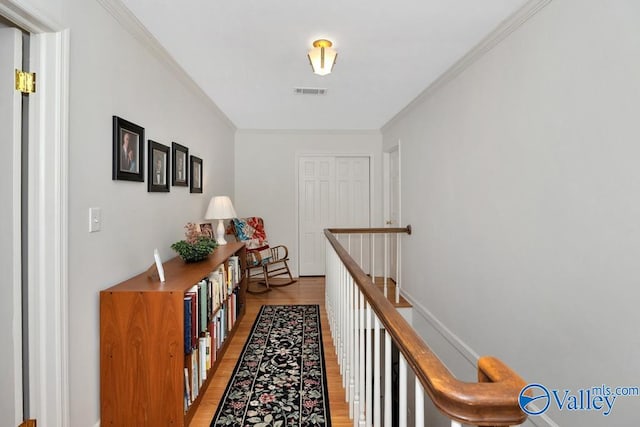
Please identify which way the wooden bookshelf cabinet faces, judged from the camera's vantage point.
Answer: facing to the right of the viewer

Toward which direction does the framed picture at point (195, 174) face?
to the viewer's right

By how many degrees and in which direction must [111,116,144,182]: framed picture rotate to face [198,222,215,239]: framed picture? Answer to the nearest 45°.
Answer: approximately 90° to its left

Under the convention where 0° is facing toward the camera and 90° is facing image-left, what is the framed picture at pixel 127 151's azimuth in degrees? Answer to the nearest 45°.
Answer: approximately 315°

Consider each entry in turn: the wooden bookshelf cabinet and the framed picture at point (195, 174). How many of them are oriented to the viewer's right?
2

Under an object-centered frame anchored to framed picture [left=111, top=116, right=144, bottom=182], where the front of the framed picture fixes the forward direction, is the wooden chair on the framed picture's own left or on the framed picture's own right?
on the framed picture's own left

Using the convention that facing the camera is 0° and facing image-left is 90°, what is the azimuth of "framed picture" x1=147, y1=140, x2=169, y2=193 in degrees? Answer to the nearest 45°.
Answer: approximately 315°

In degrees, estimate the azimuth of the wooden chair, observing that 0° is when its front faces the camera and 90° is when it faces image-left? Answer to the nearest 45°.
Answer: approximately 315°

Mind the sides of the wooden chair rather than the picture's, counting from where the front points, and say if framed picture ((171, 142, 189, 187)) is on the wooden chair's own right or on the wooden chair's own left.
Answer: on the wooden chair's own right

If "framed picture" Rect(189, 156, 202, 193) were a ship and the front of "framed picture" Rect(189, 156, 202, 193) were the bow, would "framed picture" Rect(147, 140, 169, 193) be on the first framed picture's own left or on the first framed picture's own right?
on the first framed picture's own right
